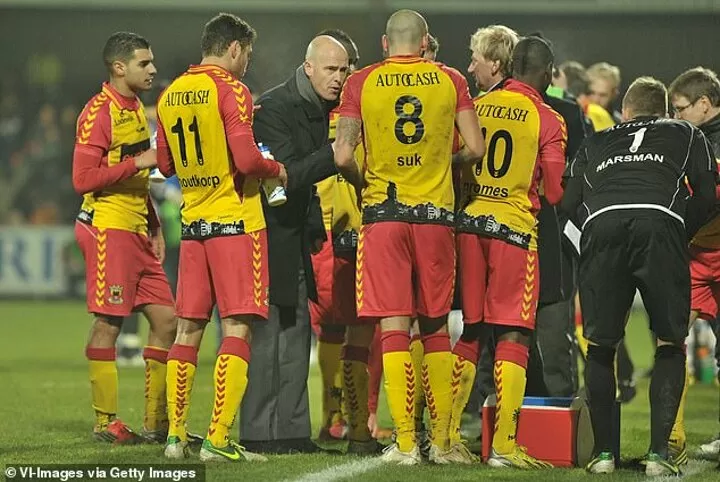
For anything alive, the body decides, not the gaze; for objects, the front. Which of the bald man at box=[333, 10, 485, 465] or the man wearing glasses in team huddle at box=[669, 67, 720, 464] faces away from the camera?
the bald man

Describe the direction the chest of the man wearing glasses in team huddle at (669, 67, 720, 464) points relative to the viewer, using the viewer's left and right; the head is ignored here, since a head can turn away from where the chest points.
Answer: facing to the left of the viewer

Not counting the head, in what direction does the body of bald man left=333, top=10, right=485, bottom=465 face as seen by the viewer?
away from the camera

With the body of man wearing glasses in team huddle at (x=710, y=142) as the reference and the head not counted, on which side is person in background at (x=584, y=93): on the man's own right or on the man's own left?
on the man's own right

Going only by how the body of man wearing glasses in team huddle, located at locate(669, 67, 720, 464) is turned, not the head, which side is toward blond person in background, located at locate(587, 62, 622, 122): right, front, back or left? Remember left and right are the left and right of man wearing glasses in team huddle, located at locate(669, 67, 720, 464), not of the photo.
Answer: right

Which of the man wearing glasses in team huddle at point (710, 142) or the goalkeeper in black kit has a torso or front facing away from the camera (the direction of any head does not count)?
the goalkeeper in black kit

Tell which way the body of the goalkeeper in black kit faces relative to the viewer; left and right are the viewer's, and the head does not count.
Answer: facing away from the viewer

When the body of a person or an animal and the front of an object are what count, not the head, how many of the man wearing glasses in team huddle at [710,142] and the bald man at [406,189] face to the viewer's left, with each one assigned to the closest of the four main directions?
1

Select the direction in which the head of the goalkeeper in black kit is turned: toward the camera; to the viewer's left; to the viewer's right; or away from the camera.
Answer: away from the camera

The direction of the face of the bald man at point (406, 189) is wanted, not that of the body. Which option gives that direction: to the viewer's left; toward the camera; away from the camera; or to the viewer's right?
away from the camera

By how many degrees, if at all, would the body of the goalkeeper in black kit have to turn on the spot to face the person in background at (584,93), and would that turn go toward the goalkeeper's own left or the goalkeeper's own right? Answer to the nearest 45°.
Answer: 0° — they already face them
